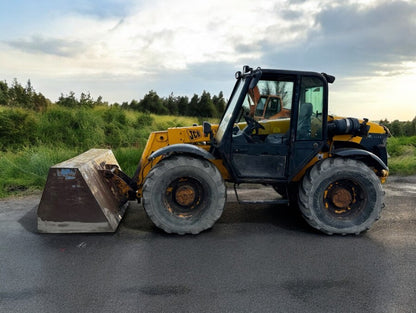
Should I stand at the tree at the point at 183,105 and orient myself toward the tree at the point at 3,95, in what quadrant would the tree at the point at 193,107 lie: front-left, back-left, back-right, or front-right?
back-left

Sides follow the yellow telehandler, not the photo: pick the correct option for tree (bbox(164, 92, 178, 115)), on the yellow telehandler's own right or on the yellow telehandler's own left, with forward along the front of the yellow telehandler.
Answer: on the yellow telehandler's own right

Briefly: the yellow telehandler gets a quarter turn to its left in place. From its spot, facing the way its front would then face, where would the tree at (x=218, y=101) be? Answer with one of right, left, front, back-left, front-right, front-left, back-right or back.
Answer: back

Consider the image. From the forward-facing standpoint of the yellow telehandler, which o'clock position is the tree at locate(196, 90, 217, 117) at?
The tree is roughly at 3 o'clock from the yellow telehandler.

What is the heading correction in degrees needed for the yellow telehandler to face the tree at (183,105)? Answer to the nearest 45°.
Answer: approximately 90° to its right

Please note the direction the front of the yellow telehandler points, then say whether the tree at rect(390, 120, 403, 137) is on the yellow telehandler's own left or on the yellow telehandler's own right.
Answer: on the yellow telehandler's own right

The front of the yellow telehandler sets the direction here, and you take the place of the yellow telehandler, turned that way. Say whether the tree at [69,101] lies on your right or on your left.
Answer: on your right

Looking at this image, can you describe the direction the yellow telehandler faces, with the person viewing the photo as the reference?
facing to the left of the viewer

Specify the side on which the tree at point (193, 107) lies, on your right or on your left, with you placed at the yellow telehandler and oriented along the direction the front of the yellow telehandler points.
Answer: on your right

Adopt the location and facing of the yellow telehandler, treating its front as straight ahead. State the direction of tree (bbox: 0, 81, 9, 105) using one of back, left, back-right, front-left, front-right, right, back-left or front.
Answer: front-right
